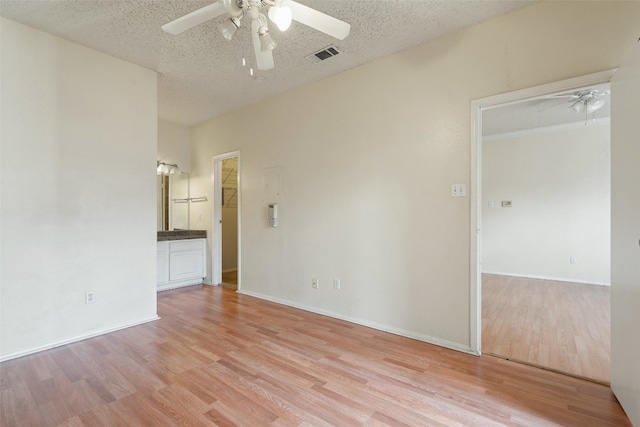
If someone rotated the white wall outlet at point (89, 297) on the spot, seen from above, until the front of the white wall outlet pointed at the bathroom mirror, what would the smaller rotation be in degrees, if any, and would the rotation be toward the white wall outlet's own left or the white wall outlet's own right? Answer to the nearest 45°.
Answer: approximately 135° to the white wall outlet's own left

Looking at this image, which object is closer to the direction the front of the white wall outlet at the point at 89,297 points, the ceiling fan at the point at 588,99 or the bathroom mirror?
the ceiling fan

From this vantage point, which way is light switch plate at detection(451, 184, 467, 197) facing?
toward the camera

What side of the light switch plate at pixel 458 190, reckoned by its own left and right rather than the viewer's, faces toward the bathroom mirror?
right

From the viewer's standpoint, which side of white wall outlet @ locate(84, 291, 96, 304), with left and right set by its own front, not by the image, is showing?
front

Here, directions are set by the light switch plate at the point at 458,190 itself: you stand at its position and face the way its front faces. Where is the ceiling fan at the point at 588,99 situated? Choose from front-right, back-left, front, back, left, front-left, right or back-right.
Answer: back-left

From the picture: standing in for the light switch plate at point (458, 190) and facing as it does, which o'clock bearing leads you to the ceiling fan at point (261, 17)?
The ceiling fan is roughly at 1 o'clock from the light switch plate.

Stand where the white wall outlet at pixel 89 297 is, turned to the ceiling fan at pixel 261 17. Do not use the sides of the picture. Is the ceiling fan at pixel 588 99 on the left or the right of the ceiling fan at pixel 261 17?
left

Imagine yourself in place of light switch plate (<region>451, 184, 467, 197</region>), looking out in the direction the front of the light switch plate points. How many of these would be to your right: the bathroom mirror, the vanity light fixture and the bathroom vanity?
3

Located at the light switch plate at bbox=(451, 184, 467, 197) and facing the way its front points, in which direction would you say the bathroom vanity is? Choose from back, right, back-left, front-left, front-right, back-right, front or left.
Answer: right

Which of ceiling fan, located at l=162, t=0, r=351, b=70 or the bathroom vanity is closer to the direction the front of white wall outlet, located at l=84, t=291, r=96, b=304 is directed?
the ceiling fan

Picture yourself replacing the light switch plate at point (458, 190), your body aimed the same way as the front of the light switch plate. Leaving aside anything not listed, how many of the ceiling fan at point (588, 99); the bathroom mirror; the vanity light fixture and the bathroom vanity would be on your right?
3

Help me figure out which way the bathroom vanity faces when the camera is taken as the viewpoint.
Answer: facing the viewer and to the right of the viewer
